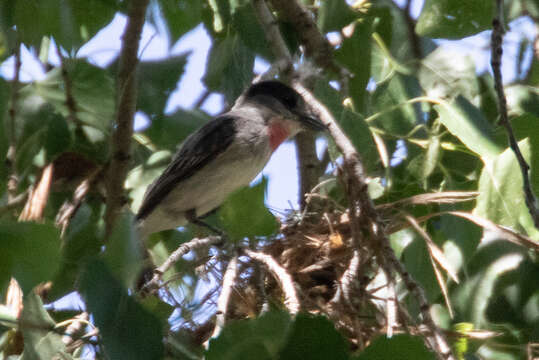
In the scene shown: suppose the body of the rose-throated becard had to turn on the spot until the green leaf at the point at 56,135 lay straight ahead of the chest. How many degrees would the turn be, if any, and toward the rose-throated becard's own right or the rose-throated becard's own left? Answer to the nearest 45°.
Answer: approximately 135° to the rose-throated becard's own right

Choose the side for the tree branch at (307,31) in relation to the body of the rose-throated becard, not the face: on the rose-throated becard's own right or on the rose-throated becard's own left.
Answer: on the rose-throated becard's own left

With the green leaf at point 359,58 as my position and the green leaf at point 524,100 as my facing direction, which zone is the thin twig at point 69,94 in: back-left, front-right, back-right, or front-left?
back-right

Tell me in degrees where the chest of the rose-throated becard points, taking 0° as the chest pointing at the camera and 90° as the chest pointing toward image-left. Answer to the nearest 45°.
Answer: approximately 270°

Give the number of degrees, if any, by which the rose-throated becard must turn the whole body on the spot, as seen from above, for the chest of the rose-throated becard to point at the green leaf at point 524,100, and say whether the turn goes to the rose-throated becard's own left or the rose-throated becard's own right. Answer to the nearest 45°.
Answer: approximately 45° to the rose-throated becard's own right

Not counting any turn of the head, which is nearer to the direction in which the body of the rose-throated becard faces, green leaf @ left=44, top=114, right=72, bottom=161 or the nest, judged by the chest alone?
the nest

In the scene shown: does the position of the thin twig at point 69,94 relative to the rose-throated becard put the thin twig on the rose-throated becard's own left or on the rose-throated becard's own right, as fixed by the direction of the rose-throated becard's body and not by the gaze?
on the rose-throated becard's own right

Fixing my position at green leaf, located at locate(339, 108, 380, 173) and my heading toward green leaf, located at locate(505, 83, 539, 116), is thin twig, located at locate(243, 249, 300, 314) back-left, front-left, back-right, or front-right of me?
back-right

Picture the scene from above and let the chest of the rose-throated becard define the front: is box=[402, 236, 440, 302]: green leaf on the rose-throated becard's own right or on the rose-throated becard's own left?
on the rose-throated becard's own left

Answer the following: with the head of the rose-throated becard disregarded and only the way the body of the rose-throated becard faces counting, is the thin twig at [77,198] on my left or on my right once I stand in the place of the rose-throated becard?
on my right

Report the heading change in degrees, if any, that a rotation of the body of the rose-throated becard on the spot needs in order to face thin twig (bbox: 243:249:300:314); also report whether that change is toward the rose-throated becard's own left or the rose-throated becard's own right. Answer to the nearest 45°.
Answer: approximately 90° to the rose-throated becard's own right
